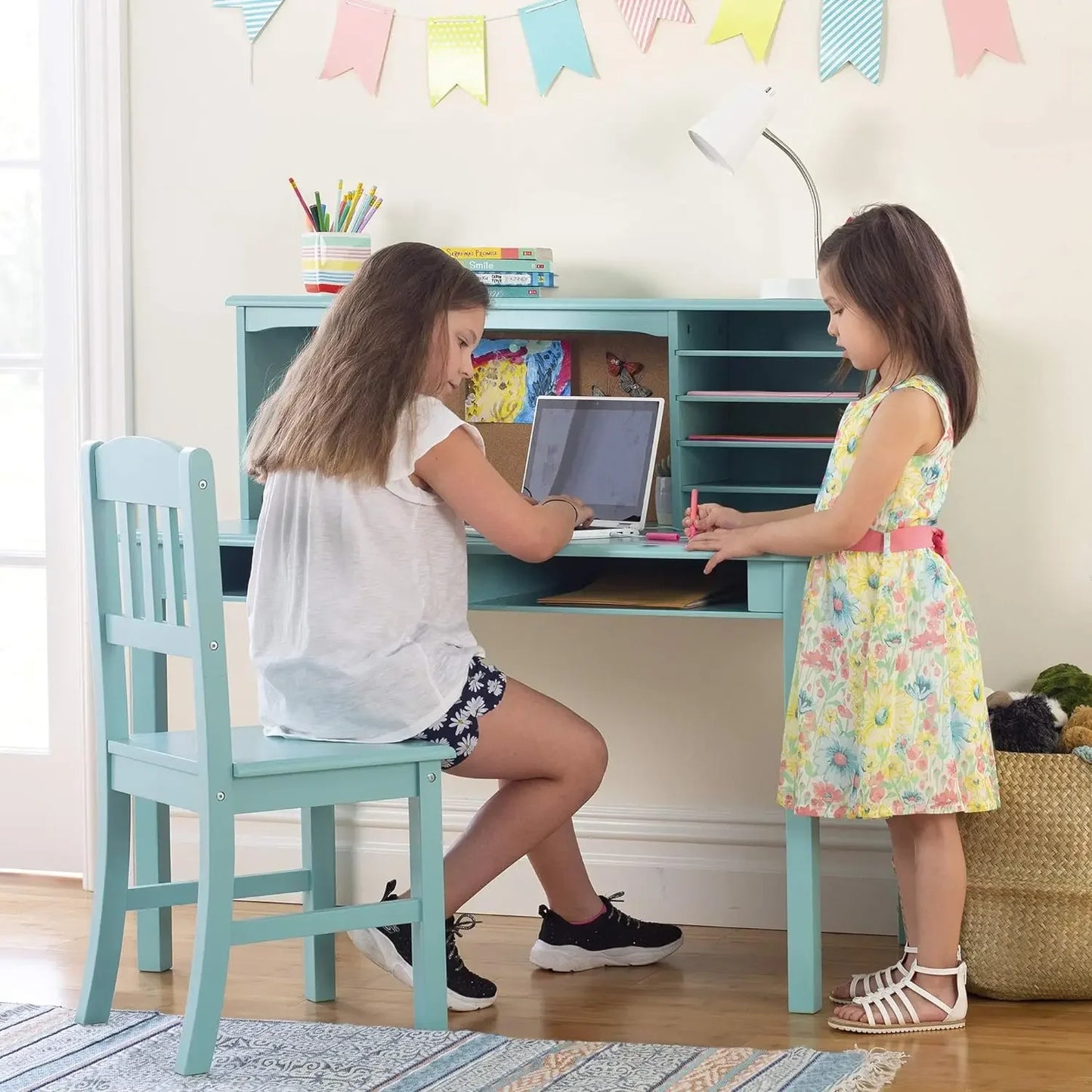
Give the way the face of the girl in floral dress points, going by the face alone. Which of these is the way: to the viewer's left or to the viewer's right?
to the viewer's left

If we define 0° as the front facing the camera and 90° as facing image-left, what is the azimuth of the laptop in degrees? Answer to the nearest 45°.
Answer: approximately 45°

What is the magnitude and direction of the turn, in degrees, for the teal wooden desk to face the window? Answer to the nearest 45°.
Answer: approximately 135° to its right

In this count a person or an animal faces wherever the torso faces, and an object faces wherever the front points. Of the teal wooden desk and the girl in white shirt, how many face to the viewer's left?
0

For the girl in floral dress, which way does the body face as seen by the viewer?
to the viewer's left

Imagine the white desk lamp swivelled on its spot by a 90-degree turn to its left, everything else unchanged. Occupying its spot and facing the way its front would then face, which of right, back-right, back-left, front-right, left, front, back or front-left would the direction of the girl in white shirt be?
front-right

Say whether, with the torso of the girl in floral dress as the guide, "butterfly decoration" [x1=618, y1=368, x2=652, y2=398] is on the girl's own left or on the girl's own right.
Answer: on the girl's own right

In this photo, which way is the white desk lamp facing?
to the viewer's left

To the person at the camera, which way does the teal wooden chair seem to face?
facing away from the viewer and to the right of the viewer

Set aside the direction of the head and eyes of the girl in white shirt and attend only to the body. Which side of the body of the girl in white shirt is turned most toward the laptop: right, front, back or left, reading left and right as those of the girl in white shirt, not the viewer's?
front
